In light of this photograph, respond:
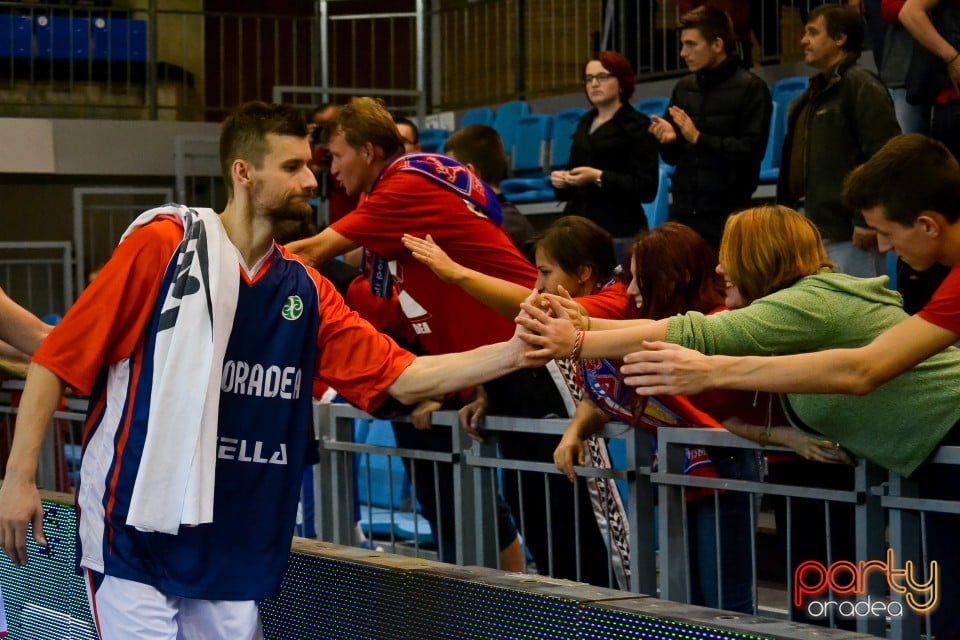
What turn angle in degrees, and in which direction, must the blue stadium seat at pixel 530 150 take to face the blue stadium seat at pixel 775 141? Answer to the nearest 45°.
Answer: approximately 90° to its left

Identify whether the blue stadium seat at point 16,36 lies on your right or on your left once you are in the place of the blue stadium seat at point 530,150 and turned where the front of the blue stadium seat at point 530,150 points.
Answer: on your right

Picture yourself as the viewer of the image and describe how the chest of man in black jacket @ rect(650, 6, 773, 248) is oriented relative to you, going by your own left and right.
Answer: facing the viewer and to the left of the viewer

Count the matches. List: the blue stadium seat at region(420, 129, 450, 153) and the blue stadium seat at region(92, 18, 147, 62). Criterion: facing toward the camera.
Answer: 2

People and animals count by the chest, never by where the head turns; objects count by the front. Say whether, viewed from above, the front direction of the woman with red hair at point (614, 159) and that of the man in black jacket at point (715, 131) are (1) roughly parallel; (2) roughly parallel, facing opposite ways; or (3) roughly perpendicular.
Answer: roughly parallel

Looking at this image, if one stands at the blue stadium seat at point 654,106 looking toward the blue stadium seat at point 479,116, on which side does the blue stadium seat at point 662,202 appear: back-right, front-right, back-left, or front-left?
back-left

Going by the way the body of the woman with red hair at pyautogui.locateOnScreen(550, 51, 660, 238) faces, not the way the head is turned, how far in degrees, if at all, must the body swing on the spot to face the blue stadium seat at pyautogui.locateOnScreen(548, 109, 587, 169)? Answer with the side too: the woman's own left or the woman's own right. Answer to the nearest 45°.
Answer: approximately 135° to the woman's own right

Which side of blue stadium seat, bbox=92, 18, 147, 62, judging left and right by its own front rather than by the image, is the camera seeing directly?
front

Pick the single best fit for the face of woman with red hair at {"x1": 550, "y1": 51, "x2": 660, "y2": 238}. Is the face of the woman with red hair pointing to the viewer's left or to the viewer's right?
to the viewer's left

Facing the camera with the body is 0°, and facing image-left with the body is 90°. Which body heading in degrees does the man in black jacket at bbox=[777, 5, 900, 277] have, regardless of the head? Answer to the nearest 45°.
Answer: approximately 45°

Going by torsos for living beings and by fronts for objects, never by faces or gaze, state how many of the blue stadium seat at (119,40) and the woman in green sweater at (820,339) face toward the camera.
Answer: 1

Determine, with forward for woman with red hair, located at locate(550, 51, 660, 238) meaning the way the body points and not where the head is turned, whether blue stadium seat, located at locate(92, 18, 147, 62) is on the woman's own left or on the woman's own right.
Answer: on the woman's own right

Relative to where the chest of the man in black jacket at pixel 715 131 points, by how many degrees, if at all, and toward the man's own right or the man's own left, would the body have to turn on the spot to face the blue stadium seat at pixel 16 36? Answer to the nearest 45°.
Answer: approximately 90° to the man's own right

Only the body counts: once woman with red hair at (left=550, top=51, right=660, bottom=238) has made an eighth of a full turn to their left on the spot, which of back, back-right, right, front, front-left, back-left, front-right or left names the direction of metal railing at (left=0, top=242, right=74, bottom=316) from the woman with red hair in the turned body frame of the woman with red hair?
back-right

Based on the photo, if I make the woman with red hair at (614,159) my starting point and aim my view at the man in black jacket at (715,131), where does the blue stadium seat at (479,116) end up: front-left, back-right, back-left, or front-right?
back-left

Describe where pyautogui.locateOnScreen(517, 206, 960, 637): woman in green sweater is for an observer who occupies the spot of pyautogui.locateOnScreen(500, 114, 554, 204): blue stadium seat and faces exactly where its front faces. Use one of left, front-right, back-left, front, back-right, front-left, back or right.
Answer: front-left

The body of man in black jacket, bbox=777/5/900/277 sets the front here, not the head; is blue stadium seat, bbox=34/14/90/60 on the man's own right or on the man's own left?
on the man's own right
